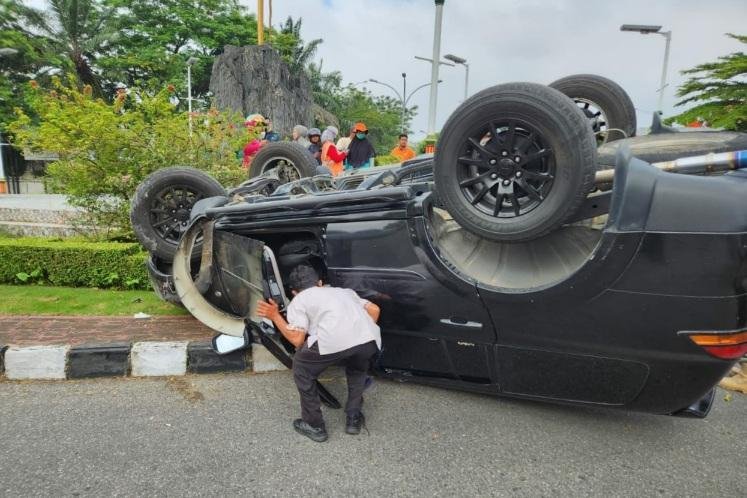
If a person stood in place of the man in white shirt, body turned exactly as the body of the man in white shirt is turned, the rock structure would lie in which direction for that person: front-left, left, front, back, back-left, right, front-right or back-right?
front-right

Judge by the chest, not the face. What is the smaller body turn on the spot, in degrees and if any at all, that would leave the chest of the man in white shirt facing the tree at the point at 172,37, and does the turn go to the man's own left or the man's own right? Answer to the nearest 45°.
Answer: approximately 45° to the man's own right

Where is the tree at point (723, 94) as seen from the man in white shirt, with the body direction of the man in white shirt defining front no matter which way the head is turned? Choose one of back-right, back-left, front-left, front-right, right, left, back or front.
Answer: right

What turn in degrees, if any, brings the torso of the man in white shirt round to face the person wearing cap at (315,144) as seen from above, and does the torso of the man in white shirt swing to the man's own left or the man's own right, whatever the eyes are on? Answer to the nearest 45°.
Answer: approximately 45° to the man's own right

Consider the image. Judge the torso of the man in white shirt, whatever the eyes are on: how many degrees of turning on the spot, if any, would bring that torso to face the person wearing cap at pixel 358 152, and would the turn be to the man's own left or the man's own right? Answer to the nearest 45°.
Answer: approximately 45° to the man's own right

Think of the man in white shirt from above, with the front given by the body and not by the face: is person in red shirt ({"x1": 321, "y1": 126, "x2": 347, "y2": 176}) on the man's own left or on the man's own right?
on the man's own right

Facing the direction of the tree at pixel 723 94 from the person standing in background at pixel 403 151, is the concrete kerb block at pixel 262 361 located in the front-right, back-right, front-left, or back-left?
back-right

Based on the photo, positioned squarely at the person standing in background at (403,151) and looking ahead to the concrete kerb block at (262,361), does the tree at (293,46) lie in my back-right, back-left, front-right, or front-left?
back-right

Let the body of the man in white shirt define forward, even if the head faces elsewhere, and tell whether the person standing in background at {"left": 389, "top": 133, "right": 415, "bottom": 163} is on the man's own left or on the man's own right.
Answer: on the man's own right

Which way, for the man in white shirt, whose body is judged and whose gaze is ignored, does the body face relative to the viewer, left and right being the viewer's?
facing away from the viewer and to the left of the viewer

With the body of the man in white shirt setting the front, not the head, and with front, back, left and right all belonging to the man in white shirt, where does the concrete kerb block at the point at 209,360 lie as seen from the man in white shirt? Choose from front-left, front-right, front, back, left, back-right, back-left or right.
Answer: front
